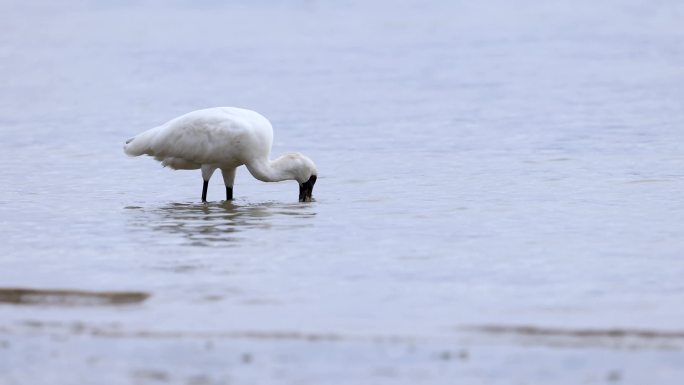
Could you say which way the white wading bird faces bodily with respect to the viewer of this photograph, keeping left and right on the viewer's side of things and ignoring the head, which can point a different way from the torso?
facing to the right of the viewer
